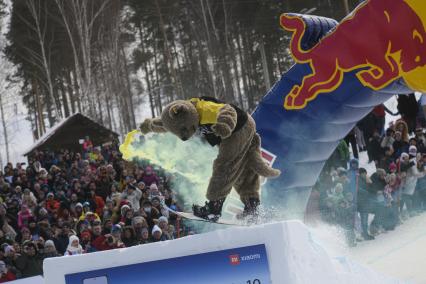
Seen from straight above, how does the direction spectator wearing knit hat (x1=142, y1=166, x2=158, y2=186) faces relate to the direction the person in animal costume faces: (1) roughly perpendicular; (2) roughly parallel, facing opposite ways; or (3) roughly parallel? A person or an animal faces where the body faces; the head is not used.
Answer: roughly perpendicular

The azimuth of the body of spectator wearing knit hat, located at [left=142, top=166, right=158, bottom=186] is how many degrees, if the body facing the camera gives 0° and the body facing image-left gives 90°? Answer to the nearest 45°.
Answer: approximately 0°

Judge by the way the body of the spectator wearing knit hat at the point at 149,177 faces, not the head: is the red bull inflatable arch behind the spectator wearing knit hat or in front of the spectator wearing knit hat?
in front

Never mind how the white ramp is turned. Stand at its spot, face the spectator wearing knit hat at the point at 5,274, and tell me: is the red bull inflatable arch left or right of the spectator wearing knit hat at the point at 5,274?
right

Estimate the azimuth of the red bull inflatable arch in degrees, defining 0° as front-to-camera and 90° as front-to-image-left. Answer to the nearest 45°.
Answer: approximately 0°

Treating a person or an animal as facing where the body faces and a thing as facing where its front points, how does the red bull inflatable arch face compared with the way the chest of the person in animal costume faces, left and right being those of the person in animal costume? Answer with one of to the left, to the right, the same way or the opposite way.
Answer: to the left

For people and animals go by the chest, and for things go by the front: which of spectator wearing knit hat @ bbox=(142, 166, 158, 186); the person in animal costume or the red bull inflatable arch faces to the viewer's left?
the person in animal costume

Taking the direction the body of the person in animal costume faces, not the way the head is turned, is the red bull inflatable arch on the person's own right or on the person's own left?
on the person's own right

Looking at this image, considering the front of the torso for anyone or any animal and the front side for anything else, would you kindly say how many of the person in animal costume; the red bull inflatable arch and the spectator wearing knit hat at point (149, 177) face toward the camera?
2

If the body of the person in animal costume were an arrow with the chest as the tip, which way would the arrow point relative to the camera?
to the viewer's left

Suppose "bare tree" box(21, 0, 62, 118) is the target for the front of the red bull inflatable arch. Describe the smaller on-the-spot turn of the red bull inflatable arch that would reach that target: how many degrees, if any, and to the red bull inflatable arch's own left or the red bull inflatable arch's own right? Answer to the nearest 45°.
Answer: approximately 135° to the red bull inflatable arch's own right

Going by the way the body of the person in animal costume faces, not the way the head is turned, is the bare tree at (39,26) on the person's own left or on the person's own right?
on the person's own right

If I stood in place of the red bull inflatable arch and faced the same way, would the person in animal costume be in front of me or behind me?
in front

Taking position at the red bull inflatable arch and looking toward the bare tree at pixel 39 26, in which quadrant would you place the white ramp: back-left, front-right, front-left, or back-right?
back-left
